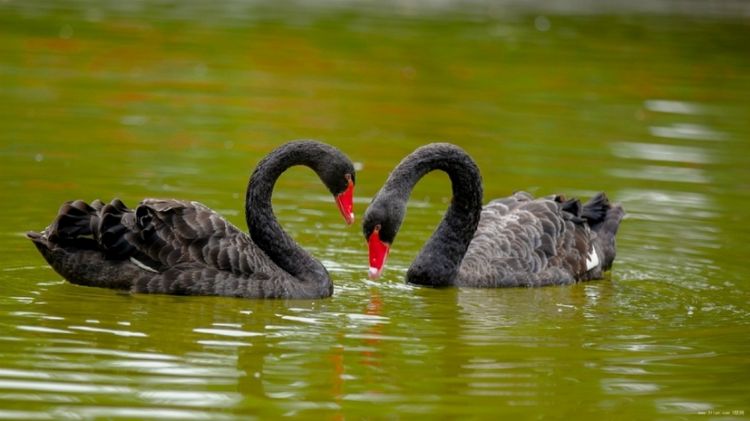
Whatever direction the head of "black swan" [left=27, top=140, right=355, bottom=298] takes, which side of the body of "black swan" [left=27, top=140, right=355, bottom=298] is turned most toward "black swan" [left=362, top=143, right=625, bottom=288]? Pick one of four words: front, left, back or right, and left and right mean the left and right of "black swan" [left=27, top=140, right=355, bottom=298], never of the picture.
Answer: front

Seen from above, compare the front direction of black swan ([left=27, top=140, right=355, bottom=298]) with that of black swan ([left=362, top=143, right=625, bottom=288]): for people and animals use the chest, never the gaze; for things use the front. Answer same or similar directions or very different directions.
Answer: very different directions

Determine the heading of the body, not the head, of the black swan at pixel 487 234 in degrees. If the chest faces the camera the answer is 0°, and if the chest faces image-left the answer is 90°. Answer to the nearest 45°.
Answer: approximately 90°

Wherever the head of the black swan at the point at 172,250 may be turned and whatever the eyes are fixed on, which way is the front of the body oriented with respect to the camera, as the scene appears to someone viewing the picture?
to the viewer's right

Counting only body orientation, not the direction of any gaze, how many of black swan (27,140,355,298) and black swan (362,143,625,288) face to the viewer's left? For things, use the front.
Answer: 1
